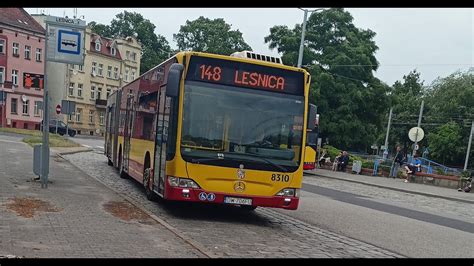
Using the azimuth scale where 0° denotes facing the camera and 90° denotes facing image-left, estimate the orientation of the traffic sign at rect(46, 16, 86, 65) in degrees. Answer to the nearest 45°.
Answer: approximately 0°

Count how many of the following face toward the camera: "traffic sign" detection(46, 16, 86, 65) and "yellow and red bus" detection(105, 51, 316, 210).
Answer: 2

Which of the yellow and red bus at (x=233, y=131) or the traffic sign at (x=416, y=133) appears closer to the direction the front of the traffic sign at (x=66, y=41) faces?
the yellow and red bus

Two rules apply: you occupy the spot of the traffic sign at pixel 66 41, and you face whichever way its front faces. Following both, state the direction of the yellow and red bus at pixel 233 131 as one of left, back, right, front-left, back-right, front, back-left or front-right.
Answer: front-left
